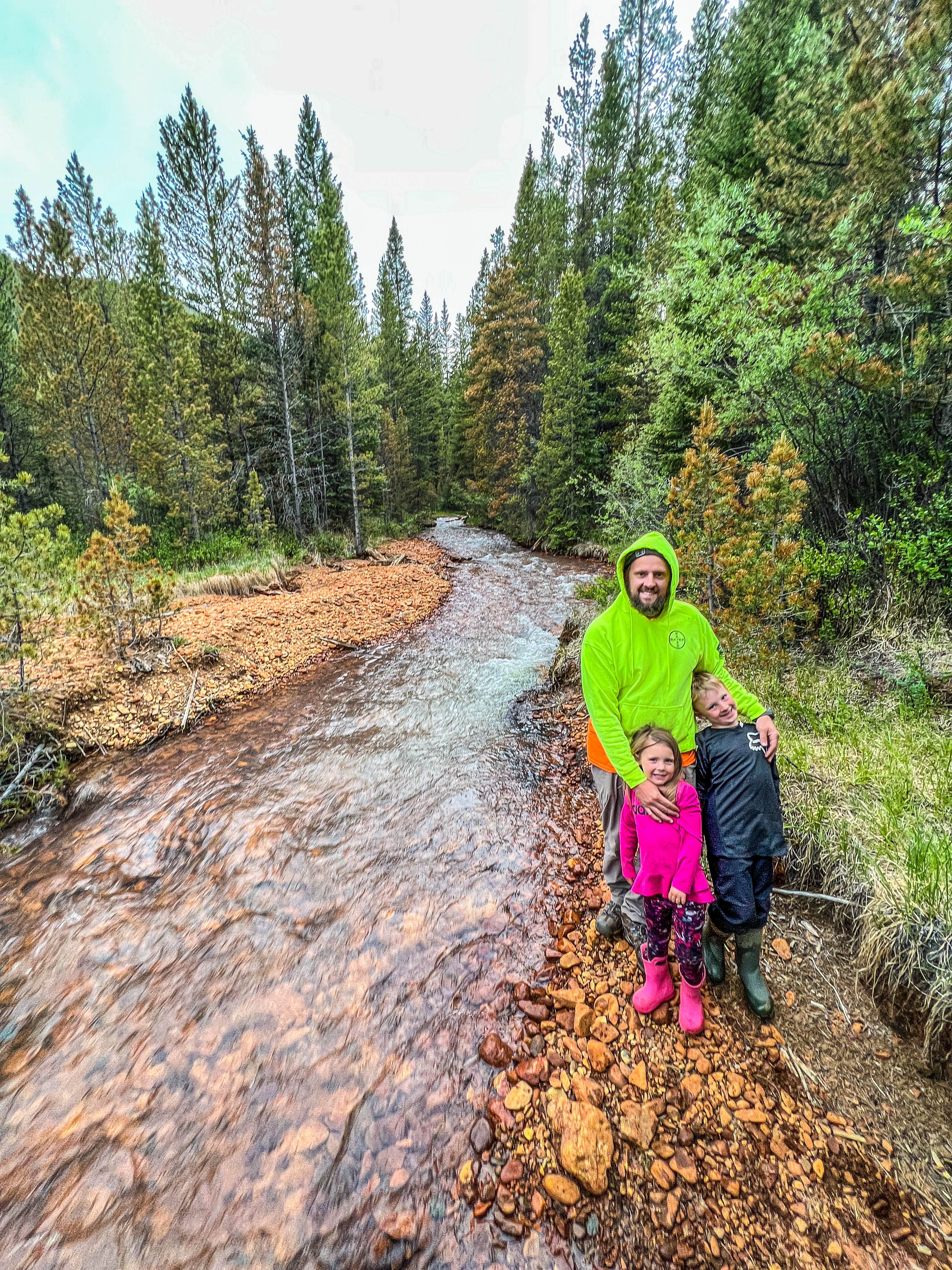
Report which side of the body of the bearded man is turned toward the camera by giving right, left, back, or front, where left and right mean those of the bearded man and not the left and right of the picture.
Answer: front

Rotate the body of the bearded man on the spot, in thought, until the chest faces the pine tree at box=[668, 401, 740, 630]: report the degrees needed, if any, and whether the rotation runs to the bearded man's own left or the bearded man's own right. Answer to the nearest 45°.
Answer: approximately 180°

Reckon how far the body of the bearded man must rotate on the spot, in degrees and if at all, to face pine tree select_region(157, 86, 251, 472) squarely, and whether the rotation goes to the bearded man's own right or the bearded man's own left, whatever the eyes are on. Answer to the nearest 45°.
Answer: approximately 135° to the bearded man's own right

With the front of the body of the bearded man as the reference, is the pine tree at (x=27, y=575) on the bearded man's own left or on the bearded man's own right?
on the bearded man's own right

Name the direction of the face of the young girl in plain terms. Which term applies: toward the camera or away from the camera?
toward the camera

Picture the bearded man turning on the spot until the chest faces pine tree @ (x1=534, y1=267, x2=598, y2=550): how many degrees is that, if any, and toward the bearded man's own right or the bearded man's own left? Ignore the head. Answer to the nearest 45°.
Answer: approximately 180°

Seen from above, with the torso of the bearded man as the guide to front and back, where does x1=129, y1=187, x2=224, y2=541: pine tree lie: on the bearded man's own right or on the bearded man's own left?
on the bearded man's own right

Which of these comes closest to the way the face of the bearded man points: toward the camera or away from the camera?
toward the camera

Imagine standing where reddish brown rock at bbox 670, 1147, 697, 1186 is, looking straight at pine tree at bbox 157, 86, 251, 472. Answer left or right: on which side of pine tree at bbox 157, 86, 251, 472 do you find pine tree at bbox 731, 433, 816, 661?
right
